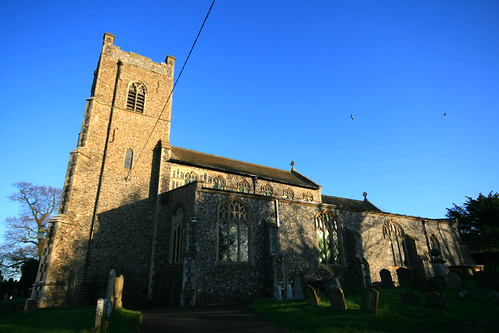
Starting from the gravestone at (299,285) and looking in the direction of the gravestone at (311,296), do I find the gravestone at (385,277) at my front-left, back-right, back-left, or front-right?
back-left
